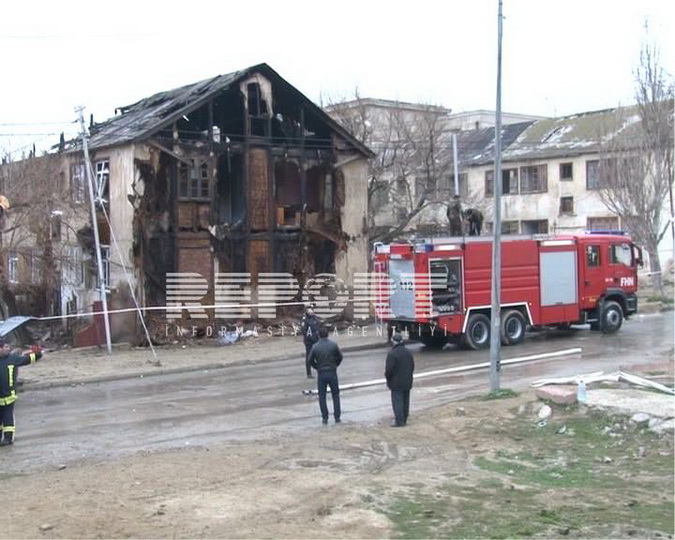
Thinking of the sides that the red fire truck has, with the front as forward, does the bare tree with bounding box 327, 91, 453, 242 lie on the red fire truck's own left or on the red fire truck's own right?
on the red fire truck's own left

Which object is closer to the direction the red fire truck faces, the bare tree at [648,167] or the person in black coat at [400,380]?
the bare tree

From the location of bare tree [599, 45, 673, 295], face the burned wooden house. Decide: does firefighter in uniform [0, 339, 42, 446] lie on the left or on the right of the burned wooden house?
left

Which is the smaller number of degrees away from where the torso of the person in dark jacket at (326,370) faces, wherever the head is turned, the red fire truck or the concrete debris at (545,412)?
the red fire truck

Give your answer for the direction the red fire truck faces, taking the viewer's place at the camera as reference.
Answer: facing away from the viewer and to the right of the viewer

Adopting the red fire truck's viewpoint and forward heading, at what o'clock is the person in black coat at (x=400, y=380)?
The person in black coat is roughly at 5 o'clock from the red fire truck.

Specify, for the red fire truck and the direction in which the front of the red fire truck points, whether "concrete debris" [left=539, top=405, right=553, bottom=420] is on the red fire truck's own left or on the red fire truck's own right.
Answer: on the red fire truck's own right

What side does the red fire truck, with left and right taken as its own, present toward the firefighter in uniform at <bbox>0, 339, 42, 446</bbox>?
back

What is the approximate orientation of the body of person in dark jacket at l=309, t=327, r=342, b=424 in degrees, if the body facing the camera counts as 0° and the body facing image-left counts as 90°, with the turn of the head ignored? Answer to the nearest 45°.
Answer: approximately 180°

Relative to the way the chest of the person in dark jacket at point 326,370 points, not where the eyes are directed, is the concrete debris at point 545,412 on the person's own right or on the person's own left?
on the person's own right

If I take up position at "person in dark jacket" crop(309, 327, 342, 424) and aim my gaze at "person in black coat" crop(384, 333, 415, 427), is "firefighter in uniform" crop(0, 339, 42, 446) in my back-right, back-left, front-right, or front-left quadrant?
back-right

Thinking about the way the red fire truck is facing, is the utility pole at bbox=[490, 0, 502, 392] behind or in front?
behind

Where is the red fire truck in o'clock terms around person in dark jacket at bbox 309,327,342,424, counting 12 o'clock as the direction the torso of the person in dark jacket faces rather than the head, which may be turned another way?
The red fire truck is roughly at 1 o'clock from the person in dark jacket.

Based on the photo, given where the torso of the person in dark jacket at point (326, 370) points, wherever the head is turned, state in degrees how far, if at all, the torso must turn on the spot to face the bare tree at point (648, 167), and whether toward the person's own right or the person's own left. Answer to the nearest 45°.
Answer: approximately 45° to the person's own right
